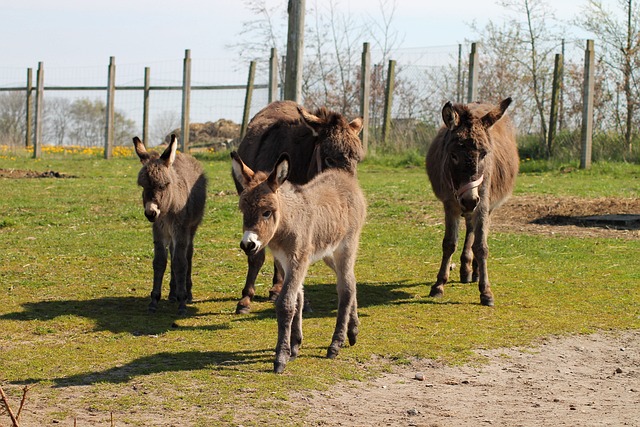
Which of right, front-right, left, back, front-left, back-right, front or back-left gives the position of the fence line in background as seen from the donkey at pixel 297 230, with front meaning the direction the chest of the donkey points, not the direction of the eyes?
back-right

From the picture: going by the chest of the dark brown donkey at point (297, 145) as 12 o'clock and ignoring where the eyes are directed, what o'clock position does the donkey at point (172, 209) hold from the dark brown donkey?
The donkey is roughly at 4 o'clock from the dark brown donkey.

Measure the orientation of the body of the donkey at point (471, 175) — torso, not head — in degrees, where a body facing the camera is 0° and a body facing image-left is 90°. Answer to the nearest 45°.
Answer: approximately 0°

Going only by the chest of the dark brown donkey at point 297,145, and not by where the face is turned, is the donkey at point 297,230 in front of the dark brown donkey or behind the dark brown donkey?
in front

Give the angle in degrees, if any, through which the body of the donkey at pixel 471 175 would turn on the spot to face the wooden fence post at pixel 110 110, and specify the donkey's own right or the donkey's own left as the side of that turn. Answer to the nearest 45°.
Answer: approximately 135° to the donkey's own right

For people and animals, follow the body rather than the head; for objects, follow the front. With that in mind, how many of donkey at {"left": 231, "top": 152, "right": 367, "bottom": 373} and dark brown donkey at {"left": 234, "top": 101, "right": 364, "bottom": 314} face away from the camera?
0

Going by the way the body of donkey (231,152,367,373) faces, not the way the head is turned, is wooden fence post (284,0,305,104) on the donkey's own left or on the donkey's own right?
on the donkey's own right

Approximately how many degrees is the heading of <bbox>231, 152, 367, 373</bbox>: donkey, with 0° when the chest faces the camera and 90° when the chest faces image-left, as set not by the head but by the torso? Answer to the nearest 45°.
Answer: approximately 45°

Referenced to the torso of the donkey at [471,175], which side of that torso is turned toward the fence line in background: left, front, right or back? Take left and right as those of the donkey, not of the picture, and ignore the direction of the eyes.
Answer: back

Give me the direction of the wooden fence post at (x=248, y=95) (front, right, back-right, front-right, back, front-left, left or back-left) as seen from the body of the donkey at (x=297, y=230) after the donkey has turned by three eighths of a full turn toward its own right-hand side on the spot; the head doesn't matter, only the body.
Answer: front

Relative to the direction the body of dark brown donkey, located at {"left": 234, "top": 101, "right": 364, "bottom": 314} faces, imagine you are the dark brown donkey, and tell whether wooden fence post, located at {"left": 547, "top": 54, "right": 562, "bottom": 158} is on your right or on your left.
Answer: on your left

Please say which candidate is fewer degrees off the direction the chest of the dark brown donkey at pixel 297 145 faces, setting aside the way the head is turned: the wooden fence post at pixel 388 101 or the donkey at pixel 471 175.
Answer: the donkey
